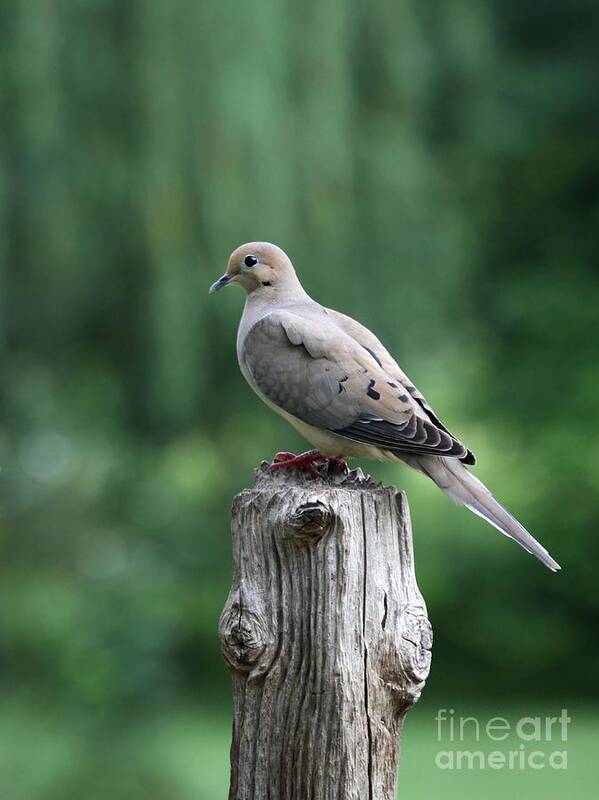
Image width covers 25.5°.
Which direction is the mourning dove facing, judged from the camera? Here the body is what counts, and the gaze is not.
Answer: to the viewer's left
